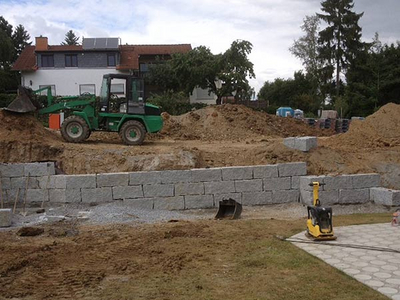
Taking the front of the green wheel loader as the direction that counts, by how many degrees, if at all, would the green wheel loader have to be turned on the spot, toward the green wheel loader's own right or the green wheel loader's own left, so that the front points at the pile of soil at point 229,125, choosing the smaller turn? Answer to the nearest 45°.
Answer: approximately 135° to the green wheel loader's own right

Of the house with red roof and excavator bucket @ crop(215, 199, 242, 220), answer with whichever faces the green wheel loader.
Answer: the house with red roof

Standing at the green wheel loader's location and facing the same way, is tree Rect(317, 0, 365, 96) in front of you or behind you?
behind

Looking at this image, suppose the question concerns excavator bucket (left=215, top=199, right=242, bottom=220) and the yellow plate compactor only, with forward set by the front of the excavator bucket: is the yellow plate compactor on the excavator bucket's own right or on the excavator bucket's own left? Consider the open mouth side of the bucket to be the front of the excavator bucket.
on the excavator bucket's own left

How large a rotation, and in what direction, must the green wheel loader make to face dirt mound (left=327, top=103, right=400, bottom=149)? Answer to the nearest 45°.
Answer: approximately 180°

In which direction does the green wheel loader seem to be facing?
to the viewer's left

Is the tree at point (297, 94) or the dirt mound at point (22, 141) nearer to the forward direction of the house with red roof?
the dirt mound

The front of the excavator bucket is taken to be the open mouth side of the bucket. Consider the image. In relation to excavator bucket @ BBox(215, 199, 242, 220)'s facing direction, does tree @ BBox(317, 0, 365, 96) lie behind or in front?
behind

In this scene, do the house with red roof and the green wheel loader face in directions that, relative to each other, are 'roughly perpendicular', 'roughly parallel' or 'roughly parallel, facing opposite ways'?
roughly perpendicular

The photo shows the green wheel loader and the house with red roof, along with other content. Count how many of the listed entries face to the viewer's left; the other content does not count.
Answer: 1

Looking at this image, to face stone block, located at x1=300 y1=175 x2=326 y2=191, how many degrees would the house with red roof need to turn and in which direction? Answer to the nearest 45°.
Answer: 0° — it already faces it

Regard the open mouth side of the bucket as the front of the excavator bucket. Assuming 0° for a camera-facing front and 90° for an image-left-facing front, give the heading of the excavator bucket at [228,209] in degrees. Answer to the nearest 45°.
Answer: approximately 45°

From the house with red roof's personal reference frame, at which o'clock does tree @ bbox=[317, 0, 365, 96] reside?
The tree is roughly at 9 o'clock from the house with red roof.
